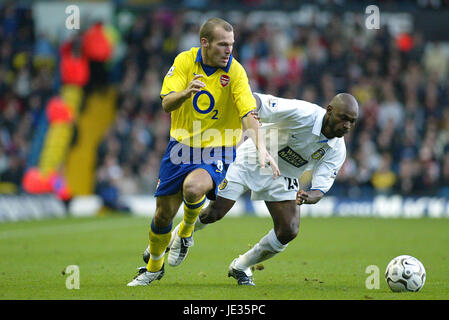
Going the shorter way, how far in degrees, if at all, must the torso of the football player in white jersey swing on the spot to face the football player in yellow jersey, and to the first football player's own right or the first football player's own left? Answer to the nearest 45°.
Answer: approximately 90° to the first football player's own right
